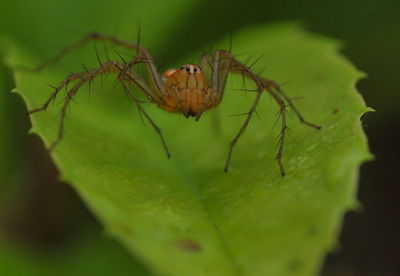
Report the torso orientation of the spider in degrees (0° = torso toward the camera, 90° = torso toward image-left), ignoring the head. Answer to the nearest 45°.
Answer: approximately 0°
